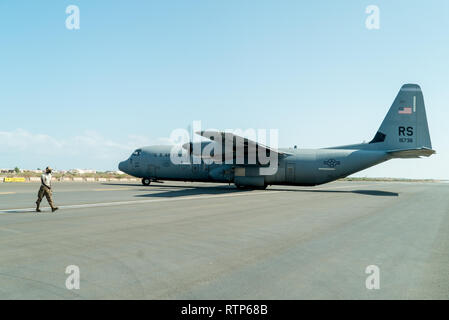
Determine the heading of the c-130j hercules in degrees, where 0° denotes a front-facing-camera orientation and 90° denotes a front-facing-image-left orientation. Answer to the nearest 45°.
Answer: approximately 90°
